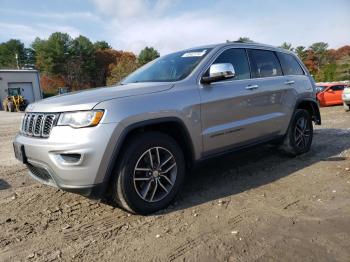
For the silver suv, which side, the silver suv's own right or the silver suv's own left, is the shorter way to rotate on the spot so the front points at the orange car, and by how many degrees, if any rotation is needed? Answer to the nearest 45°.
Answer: approximately 180°

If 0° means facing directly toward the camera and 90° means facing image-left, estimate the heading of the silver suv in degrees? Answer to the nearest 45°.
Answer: approximately 45°

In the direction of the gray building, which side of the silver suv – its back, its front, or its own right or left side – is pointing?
right

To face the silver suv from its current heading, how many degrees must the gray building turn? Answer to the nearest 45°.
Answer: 0° — it already faces it

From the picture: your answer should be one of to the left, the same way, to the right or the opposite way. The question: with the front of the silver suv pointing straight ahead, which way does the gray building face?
to the left
